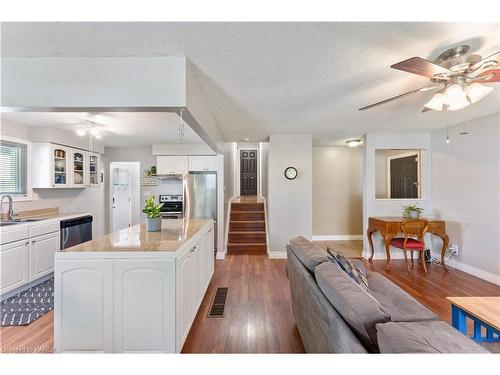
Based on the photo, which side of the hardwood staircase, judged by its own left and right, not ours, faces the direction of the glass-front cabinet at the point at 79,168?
right

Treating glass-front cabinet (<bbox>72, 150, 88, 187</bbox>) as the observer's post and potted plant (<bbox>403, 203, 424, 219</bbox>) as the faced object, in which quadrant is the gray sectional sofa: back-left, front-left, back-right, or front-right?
front-right

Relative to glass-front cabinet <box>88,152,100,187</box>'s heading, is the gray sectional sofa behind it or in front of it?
in front

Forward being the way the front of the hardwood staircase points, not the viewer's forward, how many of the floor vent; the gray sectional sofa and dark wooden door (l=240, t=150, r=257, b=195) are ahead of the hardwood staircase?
2

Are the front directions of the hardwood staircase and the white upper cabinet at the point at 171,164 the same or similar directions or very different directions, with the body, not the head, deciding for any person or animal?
same or similar directions

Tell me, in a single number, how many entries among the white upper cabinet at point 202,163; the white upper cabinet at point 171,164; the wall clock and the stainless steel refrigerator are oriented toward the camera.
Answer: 4

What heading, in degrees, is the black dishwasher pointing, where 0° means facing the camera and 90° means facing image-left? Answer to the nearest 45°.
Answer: approximately 315°

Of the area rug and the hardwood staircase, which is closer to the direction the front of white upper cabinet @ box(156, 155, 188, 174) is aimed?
the area rug

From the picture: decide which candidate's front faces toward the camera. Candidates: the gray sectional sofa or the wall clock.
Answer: the wall clock

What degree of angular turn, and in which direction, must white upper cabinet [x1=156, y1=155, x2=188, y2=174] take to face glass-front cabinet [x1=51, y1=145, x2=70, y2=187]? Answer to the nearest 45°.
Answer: approximately 90° to its right

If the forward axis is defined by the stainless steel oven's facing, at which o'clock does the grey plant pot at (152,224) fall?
The grey plant pot is roughly at 12 o'clock from the stainless steel oven.

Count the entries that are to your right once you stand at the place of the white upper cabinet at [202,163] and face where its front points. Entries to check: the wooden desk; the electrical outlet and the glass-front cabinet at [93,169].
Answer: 1

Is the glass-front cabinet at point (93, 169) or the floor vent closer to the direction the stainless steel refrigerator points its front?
the floor vent

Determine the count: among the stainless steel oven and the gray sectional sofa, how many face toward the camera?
1

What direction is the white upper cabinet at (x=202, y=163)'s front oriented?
toward the camera
